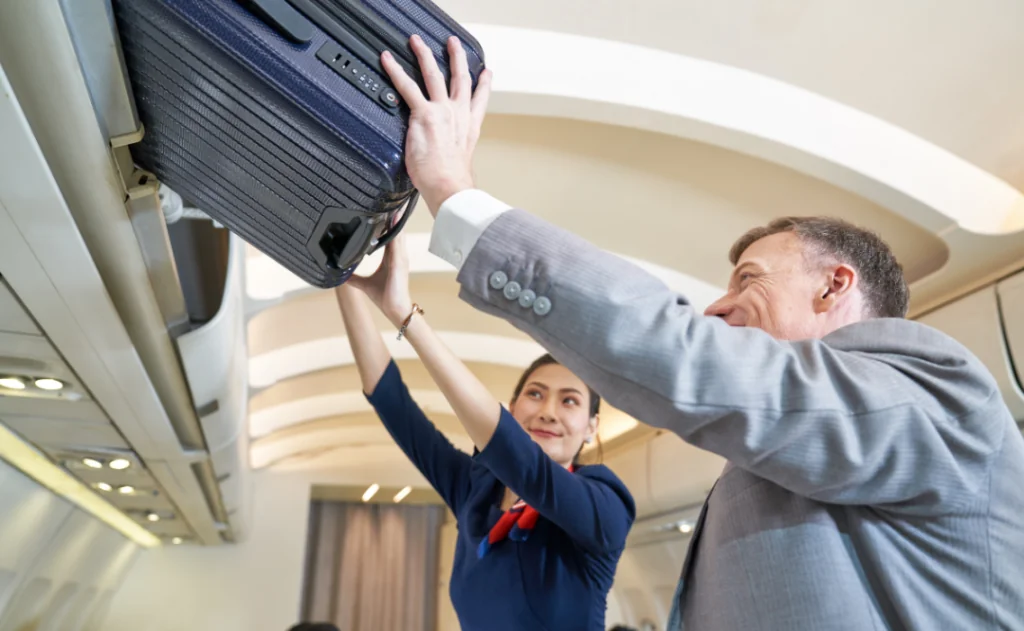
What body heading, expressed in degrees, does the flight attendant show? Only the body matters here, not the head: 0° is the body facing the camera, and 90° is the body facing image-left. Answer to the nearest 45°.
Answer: approximately 45°

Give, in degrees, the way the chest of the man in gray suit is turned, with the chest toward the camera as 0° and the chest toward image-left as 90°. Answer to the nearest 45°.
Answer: approximately 90°

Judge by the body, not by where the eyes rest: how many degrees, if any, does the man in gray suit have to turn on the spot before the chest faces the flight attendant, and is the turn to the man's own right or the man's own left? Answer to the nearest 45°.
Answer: approximately 45° to the man's own right

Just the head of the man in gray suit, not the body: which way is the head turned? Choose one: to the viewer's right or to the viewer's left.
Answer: to the viewer's left

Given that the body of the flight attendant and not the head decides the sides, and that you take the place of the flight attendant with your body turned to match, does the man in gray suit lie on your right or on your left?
on your left
